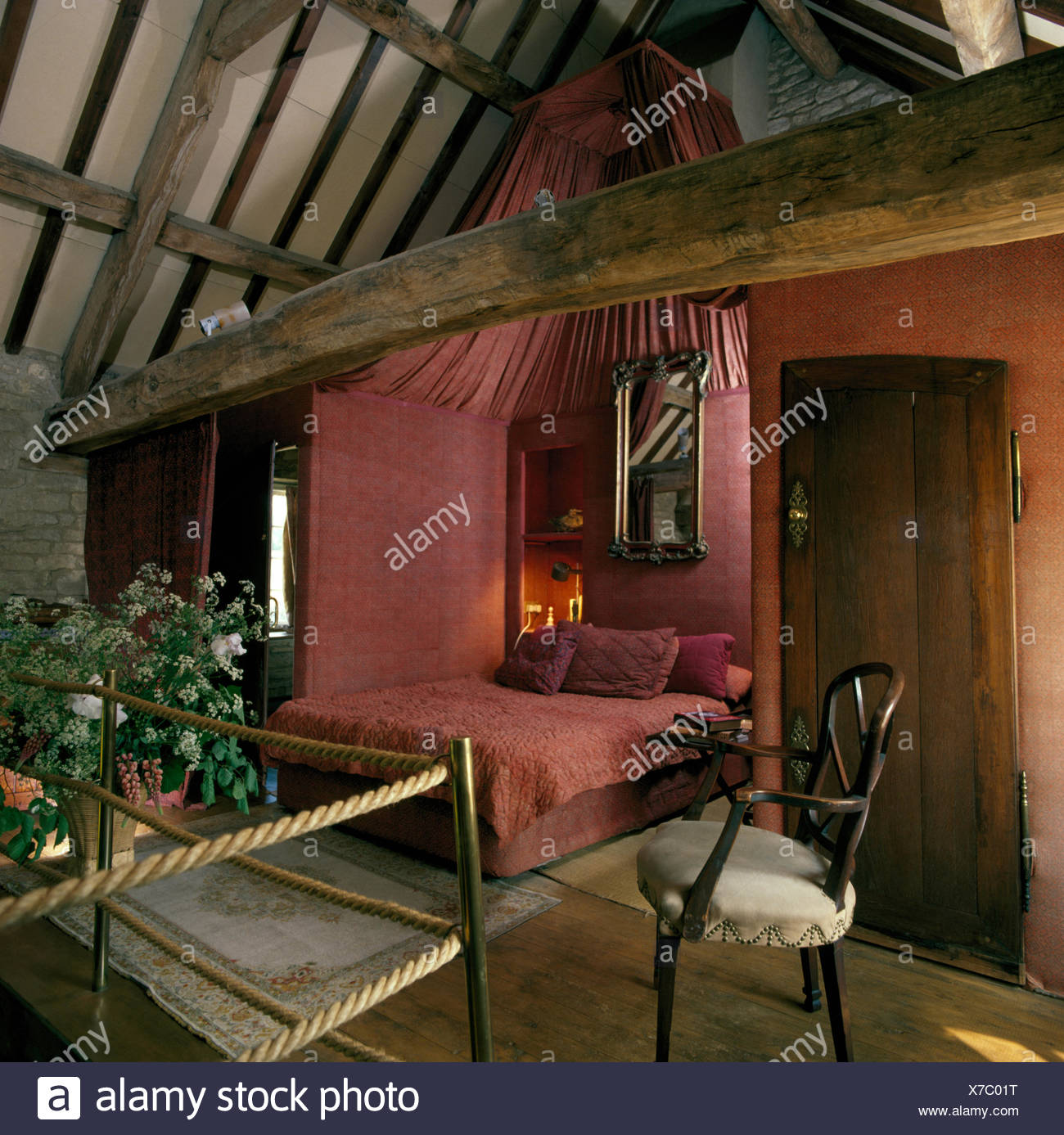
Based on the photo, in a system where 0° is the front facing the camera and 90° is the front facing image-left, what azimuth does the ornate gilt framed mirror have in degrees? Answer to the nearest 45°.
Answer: approximately 45°

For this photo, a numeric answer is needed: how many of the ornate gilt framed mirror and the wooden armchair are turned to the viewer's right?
0

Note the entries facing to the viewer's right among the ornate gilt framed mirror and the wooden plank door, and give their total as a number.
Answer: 0

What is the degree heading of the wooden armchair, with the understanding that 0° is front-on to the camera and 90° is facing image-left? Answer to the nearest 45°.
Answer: approximately 90°

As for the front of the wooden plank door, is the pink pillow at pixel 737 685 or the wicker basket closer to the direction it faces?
the wicker basket

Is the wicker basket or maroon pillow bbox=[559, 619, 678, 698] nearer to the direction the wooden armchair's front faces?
the wicker basket

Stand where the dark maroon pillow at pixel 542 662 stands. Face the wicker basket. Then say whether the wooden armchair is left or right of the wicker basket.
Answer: left

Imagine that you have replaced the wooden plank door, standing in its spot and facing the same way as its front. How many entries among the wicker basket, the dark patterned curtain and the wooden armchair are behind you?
0

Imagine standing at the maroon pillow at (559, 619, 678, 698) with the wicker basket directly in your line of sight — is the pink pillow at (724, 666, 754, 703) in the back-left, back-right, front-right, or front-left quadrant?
back-left

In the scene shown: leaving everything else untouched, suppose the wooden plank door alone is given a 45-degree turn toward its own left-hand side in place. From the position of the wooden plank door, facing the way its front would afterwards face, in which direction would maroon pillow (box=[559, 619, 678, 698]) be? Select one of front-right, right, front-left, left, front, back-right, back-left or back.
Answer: back-right

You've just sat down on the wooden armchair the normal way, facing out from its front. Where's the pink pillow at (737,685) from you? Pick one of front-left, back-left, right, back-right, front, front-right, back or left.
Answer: right

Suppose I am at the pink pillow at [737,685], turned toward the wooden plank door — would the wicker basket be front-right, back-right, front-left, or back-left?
front-right

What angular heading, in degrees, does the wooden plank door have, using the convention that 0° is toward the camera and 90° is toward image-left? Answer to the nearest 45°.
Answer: approximately 45°

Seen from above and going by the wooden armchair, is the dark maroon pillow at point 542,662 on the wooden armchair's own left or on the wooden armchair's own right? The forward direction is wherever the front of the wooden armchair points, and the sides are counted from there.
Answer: on the wooden armchair's own right

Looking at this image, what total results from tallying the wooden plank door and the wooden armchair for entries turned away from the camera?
0

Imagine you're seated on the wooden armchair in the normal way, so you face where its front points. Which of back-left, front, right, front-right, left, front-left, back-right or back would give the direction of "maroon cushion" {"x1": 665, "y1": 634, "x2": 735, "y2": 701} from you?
right
